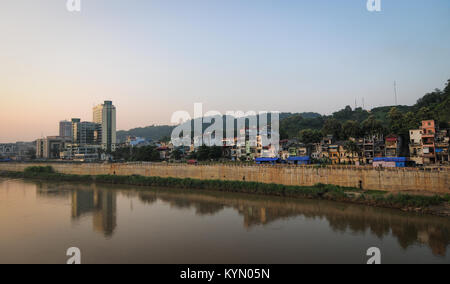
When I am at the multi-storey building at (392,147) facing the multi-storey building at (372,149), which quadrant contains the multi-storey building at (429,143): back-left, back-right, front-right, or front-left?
back-left

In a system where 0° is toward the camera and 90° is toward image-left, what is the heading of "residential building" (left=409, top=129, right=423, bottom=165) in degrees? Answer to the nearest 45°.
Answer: approximately 0°

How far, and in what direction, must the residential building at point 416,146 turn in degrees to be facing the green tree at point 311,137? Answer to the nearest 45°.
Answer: approximately 135° to its right

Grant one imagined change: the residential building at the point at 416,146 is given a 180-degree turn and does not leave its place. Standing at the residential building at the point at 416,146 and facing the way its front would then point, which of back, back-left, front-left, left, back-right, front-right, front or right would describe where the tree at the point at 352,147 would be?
left

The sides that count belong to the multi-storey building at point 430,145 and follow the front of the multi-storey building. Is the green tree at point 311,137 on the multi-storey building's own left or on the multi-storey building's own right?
on the multi-storey building's own right

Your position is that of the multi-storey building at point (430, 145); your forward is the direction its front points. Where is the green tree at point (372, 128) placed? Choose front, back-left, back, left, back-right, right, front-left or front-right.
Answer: back-right

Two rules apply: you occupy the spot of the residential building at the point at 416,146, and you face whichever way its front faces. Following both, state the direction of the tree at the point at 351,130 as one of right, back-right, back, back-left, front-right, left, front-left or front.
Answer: back-right

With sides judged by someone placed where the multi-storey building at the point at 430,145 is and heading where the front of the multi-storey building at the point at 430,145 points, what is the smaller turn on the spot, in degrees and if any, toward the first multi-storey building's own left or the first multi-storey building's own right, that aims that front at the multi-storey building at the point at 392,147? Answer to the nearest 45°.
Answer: approximately 135° to the first multi-storey building's own right

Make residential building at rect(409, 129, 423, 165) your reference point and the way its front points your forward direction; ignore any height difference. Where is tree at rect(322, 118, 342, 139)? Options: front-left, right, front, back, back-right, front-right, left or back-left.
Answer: back-right

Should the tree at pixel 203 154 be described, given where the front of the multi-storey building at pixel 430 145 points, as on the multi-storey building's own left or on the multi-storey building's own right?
on the multi-storey building's own right

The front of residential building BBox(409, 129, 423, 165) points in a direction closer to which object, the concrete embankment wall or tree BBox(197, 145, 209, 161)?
the concrete embankment wall

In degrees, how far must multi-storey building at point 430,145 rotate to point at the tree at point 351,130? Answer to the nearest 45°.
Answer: approximately 135° to its right
